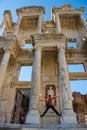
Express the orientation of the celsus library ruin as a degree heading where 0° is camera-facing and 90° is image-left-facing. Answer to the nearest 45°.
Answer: approximately 0°
